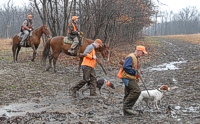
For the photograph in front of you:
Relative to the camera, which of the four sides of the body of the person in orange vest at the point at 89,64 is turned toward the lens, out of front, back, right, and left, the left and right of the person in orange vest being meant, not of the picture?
right

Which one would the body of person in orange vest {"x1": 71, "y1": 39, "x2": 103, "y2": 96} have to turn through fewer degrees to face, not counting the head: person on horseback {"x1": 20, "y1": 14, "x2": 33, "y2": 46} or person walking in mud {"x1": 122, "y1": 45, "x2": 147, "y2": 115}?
the person walking in mud

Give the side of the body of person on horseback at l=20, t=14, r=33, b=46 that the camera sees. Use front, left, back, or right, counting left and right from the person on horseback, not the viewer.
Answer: right

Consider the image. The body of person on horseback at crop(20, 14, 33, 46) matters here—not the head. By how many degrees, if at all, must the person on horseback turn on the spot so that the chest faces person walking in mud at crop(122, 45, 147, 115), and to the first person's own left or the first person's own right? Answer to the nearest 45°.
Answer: approximately 90° to the first person's own right

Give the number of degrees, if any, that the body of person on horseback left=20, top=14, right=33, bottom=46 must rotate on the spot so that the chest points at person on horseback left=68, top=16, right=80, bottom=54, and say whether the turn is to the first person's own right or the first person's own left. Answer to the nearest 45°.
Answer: approximately 45° to the first person's own right
